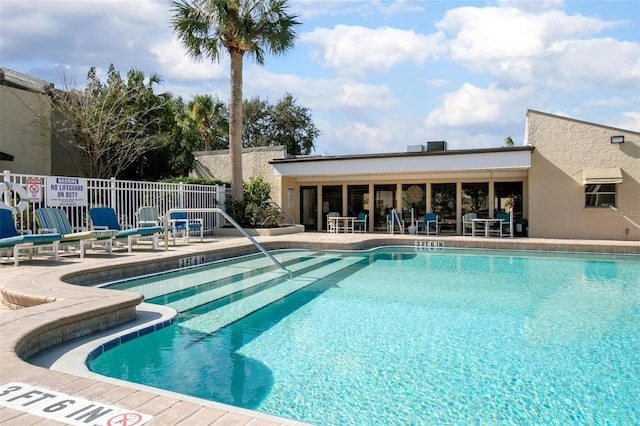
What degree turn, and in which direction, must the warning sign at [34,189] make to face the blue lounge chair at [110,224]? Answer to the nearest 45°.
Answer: approximately 90° to its left

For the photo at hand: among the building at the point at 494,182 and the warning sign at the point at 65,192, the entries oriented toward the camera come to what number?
2

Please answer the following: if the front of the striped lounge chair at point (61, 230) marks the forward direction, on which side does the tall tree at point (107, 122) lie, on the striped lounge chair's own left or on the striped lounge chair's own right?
on the striped lounge chair's own left

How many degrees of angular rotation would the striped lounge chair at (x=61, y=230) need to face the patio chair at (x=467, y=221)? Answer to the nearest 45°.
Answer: approximately 45° to its left

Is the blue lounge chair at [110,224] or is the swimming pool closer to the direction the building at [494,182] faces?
the swimming pool

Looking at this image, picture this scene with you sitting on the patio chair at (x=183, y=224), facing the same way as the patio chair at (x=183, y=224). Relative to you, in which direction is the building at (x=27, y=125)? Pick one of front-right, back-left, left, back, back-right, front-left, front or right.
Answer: back
